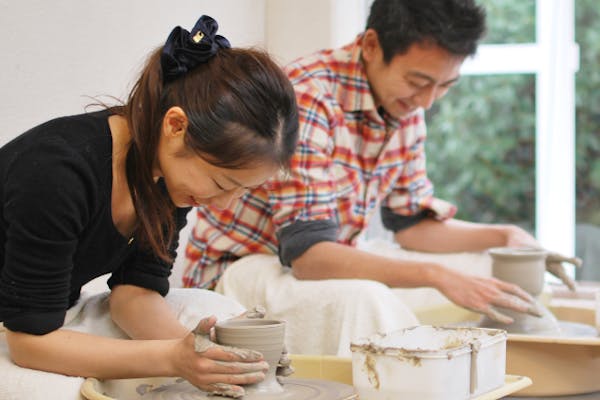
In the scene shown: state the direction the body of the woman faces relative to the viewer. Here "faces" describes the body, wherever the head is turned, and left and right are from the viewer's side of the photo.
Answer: facing the viewer and to the right of the viewer

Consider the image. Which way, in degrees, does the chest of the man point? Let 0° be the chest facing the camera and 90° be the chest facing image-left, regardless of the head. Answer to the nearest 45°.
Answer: approximately 315°

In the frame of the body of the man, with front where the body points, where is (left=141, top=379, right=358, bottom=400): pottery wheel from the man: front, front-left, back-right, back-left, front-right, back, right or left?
front-right

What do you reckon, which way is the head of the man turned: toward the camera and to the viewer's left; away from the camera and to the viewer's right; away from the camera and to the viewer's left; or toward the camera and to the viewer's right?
toward the camera and to the viewer's right

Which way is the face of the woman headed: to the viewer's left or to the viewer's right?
to the viewer's right

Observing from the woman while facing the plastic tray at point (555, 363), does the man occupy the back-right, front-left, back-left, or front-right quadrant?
front-left

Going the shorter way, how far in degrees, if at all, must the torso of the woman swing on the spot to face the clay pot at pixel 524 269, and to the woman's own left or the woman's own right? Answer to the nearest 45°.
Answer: approximately 90° to the woman's own left

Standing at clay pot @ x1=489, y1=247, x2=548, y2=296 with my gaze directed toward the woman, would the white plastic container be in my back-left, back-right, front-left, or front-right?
front-left

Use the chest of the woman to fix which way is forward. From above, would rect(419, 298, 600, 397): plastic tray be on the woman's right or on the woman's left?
on the woman's left
